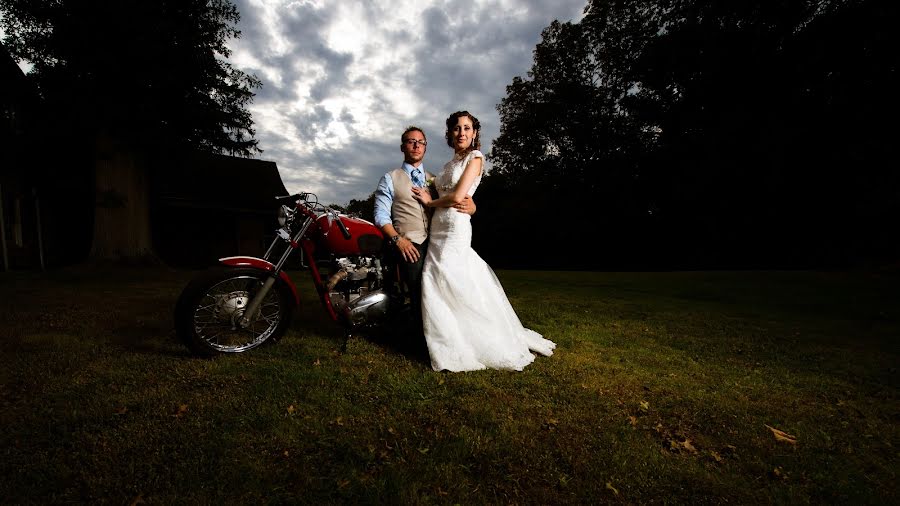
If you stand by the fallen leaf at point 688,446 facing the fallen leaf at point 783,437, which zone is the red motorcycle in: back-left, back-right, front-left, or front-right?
back-left

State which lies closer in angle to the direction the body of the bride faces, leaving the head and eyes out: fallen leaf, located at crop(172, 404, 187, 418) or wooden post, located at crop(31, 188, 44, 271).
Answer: the fallen leaf

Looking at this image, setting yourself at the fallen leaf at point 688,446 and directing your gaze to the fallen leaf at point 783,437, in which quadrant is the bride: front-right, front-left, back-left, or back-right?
back-left

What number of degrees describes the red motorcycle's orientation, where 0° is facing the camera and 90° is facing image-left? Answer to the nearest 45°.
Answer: approximately 45°

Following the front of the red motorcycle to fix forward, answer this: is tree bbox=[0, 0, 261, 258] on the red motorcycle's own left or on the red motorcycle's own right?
on the red motorcycle's own right
